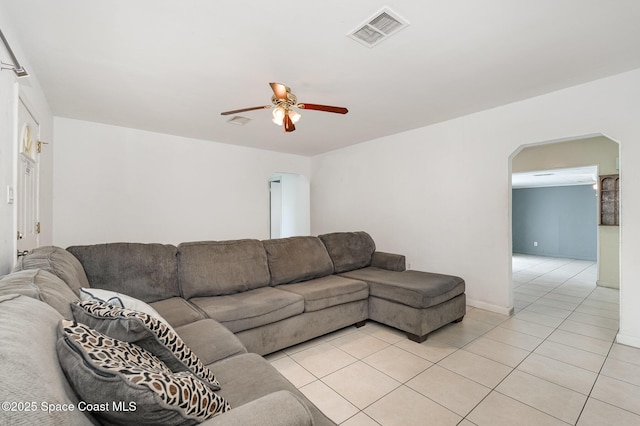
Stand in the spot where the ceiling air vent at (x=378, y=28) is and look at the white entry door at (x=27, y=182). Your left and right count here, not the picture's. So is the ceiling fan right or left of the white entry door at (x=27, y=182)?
right

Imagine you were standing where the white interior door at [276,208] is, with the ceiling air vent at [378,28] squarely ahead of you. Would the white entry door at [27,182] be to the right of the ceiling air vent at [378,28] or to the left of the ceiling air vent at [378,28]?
right

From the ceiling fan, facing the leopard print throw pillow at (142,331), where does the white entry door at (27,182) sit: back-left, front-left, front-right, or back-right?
front-right

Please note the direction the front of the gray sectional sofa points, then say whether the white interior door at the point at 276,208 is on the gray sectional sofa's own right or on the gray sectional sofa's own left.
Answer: on the gray sectional sofa's own left

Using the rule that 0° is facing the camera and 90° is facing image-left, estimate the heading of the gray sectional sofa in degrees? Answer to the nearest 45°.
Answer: approximately 315°
